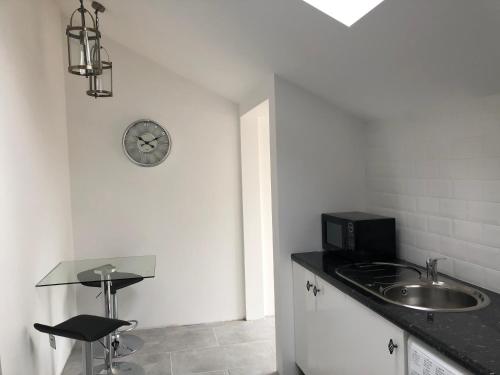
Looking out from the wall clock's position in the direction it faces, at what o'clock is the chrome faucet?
The chrome faucet is roughly at 11 o'clock from the wall clock.

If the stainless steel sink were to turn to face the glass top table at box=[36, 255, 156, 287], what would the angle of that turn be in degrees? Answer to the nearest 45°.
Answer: approximately 45° to its right

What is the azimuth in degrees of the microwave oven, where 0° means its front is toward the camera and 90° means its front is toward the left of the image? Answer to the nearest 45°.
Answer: approximately 45°

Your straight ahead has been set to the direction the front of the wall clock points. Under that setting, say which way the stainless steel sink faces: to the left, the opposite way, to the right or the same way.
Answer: to the right

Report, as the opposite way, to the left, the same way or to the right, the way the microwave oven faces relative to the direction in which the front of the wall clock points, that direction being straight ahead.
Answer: to the right

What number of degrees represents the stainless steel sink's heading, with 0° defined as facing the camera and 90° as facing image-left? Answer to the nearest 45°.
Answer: approximately 45°

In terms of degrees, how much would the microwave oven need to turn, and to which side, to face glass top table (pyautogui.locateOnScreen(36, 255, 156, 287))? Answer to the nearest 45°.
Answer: approximately 45° to its right

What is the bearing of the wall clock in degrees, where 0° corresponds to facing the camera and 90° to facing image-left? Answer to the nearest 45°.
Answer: approximately 0°

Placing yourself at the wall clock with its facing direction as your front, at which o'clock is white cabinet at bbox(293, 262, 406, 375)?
The white cabinet is roughly at 11 o'clock from the wall clock.

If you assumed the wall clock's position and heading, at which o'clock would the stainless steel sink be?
The stainless steel sink is roughly at 11 o'clock from the wall clock.

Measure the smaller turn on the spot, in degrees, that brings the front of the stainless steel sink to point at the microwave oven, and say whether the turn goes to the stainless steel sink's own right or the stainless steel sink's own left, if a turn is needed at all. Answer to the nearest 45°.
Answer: approximately 90° to the stainless steel sink's own right
